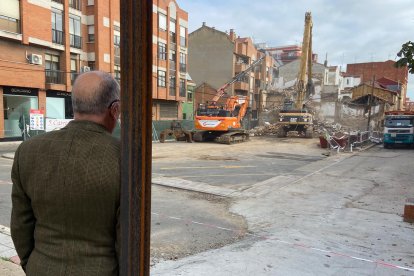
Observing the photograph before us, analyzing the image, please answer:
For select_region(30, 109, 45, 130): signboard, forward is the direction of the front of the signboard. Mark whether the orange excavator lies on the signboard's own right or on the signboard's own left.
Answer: on the signboard's own left

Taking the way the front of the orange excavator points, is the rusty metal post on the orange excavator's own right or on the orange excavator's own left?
on the orange excavator's own right

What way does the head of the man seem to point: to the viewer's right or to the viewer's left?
to the viewer's right

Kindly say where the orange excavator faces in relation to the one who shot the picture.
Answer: facing away from the viewer and to the right of the viewer

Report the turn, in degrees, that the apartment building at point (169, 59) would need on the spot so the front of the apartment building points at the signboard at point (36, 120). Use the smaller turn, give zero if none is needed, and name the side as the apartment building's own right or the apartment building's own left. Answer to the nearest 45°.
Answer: approximately 90° to the apartment building's own right

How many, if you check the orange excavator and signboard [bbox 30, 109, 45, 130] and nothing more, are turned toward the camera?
1

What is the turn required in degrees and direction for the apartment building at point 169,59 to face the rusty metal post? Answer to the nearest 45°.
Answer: approximately 45° to its right

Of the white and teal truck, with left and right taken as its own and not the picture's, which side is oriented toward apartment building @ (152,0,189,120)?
right

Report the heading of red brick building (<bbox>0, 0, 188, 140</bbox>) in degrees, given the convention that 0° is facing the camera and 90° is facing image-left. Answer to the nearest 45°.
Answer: approximately 315°
